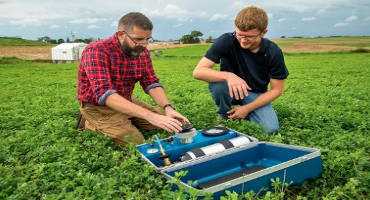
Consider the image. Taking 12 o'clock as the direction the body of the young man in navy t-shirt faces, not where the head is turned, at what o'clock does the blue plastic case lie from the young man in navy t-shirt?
The blue plastic case is roughly at 12 o'clock from the young man in navy t-shirt.

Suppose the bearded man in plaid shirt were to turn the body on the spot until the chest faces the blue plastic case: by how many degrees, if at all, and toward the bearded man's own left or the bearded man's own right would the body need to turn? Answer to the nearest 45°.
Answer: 0° — they already face it

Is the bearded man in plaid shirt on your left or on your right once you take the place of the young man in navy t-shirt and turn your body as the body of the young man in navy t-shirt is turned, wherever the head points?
on your right

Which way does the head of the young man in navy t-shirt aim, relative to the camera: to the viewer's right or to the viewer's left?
to the viewer's left

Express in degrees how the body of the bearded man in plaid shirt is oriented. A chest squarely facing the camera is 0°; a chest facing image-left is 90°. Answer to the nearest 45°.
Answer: approximately 315°

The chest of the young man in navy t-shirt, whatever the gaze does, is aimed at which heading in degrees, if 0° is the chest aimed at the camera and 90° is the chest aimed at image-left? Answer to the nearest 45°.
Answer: approximately 0°

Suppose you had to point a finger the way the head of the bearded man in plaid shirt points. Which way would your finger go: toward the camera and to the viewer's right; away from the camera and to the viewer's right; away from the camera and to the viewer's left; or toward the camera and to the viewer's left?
toward the camera and to the viewer's right

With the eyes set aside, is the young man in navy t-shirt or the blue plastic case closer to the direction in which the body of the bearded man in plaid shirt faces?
the blue plastic case
